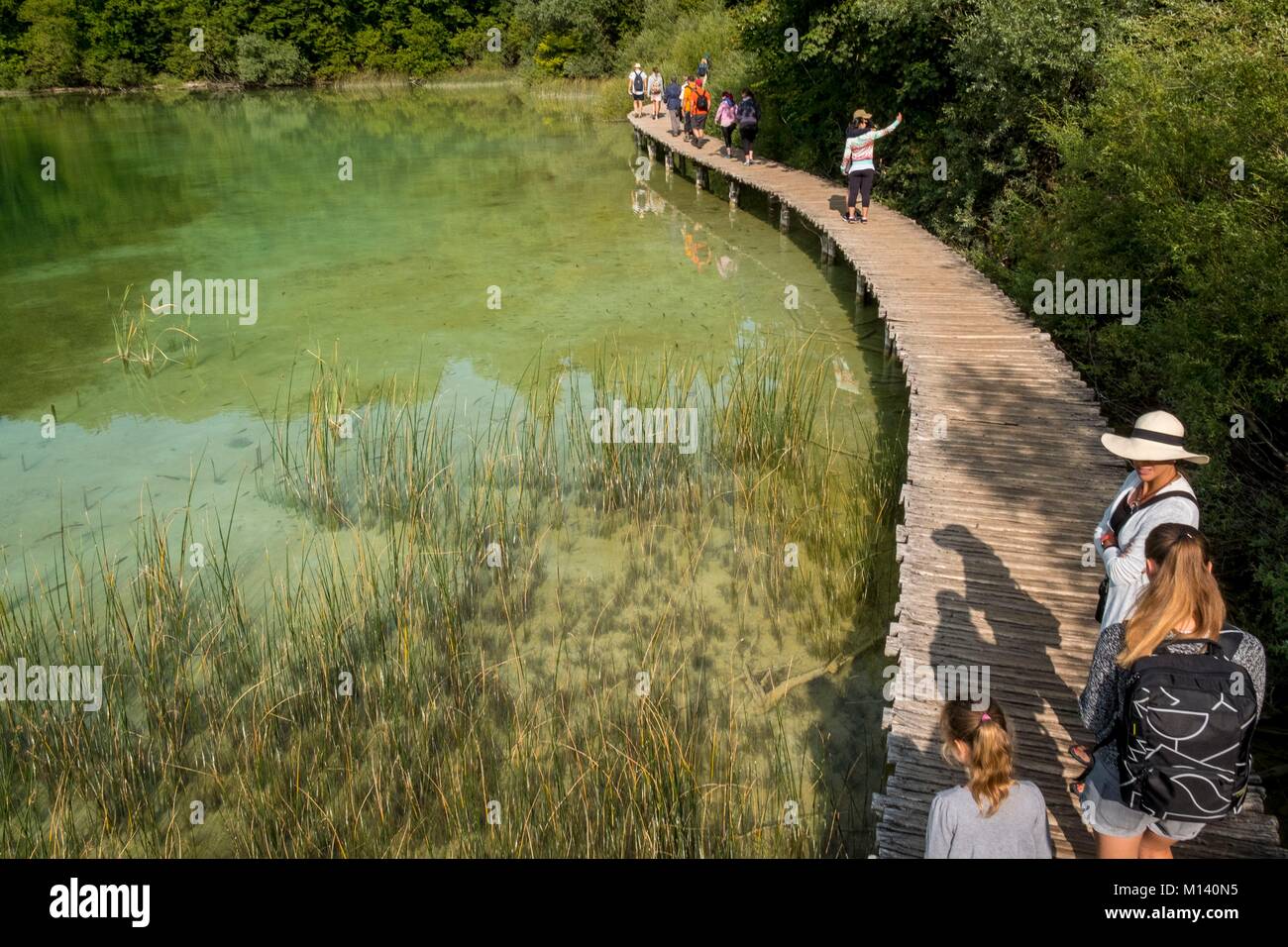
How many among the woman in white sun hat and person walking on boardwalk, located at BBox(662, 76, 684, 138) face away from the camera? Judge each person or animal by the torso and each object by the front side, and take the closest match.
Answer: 1

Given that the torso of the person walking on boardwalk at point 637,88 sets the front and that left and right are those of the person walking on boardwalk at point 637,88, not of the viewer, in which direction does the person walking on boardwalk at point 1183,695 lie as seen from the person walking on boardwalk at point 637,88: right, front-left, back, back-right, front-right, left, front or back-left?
back

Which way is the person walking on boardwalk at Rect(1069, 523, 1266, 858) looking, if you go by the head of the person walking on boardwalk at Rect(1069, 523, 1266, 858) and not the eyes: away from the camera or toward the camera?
away from the camera

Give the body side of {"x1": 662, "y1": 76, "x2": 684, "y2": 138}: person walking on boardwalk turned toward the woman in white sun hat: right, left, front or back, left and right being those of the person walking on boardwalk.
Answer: back

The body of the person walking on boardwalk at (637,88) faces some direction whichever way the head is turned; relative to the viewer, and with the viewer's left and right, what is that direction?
facing away from the viewer

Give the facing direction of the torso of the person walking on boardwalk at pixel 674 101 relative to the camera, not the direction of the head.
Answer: away from the camera

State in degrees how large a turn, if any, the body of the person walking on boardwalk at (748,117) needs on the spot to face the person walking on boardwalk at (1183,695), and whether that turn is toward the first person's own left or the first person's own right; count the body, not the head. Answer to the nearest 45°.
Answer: approximately 180°

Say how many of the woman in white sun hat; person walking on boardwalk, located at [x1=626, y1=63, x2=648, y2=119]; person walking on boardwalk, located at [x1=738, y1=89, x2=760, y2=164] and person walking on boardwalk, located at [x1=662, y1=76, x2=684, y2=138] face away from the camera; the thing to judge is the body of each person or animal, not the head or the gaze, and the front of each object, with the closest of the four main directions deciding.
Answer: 3

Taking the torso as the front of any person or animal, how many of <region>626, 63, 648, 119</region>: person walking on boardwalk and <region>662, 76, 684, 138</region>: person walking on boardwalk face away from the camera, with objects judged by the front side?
2

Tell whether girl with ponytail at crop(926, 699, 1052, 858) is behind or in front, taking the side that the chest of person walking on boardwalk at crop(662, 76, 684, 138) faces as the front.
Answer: behind

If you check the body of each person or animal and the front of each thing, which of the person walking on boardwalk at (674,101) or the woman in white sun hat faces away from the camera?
the person walking on boardwalk
